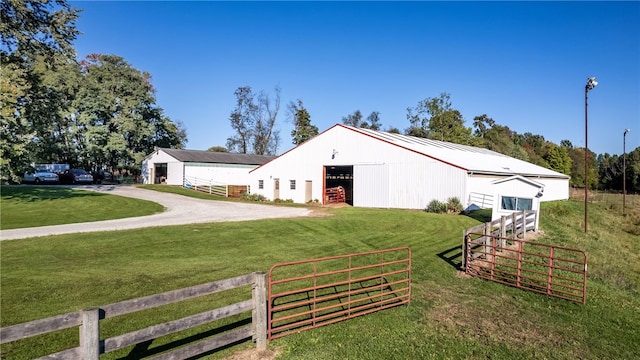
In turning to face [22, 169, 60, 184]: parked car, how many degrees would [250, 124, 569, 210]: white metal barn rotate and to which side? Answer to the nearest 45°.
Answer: approximately 45° to its right

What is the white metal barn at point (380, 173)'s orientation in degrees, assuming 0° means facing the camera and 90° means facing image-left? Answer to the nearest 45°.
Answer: approximately 45°

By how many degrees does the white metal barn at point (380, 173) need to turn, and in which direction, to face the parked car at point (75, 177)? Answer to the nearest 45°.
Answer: approximately 45° to its right

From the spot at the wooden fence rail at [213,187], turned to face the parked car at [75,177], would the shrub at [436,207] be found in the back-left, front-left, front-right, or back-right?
back-left

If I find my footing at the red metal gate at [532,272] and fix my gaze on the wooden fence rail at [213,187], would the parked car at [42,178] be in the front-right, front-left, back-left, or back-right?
front-left

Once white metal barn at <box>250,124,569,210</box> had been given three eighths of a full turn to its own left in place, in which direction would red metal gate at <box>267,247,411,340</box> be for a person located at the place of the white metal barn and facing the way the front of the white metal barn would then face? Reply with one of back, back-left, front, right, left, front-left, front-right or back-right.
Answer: right
